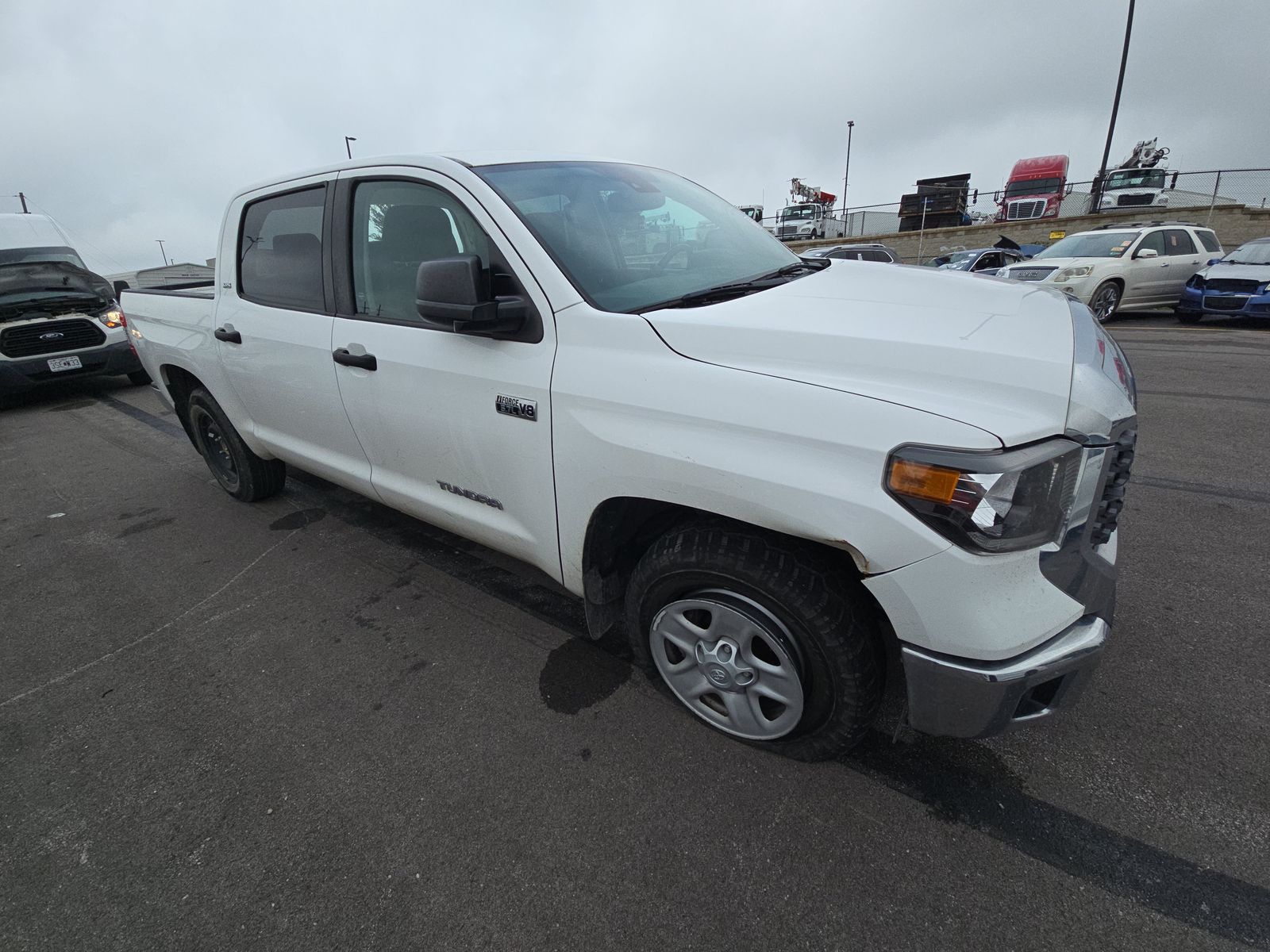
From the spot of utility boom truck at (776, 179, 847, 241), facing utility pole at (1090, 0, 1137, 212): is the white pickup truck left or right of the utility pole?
right

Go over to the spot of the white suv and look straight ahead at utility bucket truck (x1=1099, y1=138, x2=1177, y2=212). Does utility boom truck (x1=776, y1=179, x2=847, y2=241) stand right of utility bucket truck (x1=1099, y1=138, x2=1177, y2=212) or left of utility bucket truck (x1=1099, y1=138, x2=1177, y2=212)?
left

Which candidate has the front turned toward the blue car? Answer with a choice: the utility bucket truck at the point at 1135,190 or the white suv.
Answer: the utility bucket truck

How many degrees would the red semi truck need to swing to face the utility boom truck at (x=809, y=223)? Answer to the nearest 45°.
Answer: approximately 90° to its right

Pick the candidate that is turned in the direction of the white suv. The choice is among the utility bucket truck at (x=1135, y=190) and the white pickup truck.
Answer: the utility bucket truck

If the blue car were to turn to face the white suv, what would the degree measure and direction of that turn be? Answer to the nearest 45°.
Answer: approximately 45° to its right

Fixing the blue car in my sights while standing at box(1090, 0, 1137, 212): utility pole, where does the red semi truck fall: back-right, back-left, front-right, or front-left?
back-right

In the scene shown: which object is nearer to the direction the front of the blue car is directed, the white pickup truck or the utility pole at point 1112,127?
the white pickup truck

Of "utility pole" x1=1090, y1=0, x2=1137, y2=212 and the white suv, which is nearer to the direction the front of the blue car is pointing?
the white suv

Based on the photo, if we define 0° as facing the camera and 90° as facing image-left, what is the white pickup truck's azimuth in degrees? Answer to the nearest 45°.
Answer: approximately 315°

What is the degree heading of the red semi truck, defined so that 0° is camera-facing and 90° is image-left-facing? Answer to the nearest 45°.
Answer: approximately 0°

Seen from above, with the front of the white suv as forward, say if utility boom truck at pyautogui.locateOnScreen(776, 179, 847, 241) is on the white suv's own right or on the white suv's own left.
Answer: on the white suv's own right

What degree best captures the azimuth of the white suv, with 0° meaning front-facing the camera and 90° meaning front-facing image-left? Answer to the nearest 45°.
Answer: approximately 45°

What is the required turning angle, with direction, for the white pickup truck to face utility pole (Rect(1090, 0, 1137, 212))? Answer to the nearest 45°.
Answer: approximately 90° to its left

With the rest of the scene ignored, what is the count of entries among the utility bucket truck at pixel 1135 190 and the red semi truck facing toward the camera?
2
